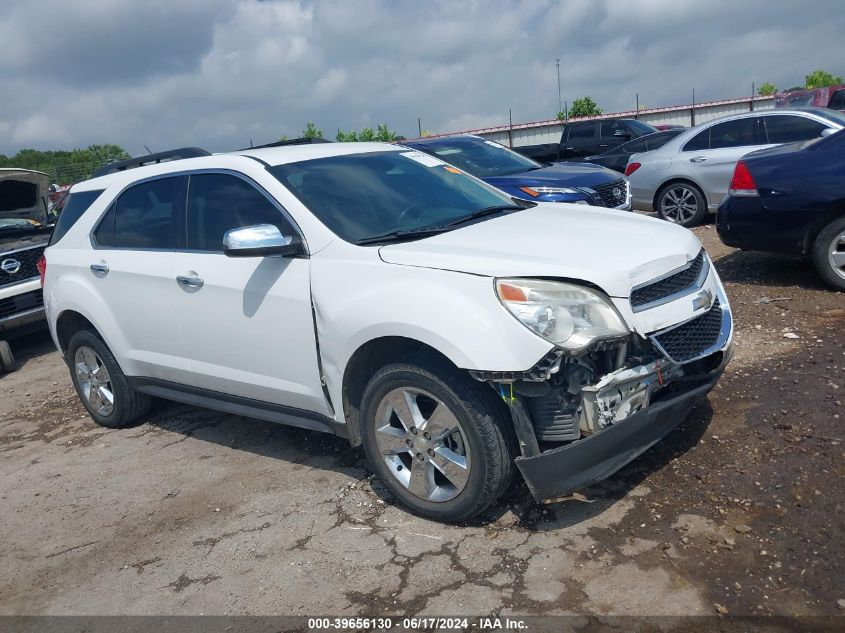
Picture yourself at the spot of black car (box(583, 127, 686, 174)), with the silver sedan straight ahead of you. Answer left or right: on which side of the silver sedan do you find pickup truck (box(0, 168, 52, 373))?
right

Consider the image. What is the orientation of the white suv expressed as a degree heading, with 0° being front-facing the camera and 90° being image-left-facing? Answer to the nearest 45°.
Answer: approximately 315°

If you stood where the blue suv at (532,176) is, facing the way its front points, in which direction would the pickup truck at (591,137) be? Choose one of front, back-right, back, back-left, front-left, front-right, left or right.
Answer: back-left

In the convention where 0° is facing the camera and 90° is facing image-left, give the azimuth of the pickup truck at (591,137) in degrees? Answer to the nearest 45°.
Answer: approximately 315°

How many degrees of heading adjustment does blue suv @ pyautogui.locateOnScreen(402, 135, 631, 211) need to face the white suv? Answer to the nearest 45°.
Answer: approximately 45° to its right

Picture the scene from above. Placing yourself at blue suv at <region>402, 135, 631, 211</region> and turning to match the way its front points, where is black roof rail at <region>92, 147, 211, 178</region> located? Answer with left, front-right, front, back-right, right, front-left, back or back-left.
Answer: right

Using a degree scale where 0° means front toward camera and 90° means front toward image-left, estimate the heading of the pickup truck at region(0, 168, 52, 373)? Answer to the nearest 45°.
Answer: approximately 315°

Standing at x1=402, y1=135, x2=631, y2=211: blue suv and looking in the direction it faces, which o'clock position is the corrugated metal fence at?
The corrugated metal fence is roughly at 8 o'clock from the blue suv.
